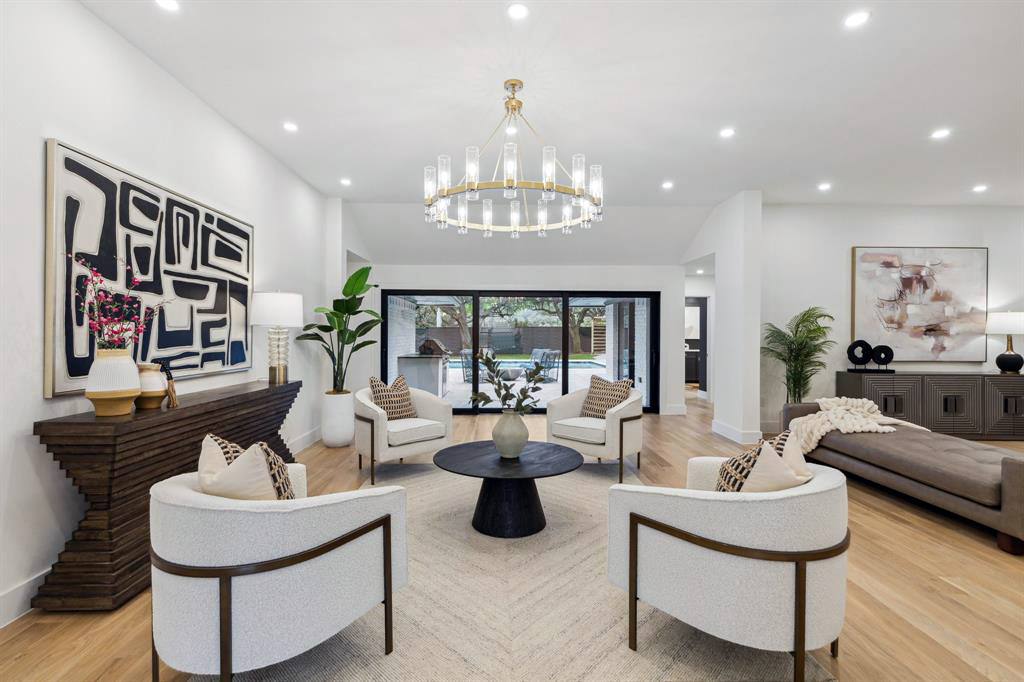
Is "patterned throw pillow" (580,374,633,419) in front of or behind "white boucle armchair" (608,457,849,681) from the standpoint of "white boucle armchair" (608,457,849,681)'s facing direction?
in front

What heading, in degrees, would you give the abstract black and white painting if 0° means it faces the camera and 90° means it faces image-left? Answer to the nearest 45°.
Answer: approximately 315°

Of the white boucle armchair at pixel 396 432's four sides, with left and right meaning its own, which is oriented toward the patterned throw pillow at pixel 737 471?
front

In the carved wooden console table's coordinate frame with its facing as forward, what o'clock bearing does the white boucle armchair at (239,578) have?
The white boucle armchair is roughly at 1 o'clock from the carved wooden console table.

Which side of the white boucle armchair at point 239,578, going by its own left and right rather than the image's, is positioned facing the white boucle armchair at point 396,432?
front

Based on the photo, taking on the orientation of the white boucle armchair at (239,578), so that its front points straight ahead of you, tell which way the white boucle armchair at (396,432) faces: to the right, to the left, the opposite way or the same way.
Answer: to the right

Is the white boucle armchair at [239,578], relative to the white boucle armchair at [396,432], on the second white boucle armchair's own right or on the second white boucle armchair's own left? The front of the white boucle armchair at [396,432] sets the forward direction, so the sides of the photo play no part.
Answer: on the second white boucle armchair's own right

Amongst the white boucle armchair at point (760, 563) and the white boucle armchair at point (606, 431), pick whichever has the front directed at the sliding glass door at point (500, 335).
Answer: the white boucle armchair at point (760, 563)

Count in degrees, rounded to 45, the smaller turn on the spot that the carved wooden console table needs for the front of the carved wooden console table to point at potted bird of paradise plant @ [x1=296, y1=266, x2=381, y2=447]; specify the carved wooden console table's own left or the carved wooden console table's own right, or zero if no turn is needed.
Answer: approximately 90° to the carved wooden console table's own left

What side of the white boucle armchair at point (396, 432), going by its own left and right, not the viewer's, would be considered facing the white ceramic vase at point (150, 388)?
right

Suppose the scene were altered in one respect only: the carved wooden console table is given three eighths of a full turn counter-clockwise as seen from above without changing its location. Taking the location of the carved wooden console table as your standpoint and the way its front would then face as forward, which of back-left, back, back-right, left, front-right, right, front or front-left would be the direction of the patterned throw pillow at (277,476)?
back-right

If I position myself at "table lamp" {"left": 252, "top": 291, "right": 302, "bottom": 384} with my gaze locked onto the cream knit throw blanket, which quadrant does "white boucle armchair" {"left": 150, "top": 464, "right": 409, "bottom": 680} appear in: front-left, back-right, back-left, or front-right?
front-right

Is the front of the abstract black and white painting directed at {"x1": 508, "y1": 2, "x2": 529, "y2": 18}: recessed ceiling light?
yes

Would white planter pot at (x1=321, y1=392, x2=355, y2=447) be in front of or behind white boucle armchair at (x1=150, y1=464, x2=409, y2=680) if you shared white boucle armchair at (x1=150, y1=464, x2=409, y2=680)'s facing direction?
in front

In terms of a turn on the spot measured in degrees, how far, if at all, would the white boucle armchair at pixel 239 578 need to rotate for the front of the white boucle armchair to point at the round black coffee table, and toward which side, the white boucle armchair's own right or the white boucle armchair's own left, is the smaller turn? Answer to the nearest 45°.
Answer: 0° — it already faces it

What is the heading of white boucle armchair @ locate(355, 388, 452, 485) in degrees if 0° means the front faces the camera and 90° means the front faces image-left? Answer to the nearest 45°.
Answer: approximately 315°

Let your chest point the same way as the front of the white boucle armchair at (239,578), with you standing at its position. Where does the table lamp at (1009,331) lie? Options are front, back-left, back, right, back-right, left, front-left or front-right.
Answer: front-right

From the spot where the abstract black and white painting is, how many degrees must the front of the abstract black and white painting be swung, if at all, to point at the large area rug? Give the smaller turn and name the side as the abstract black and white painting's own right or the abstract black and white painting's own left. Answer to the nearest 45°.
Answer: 0° — it already faces it

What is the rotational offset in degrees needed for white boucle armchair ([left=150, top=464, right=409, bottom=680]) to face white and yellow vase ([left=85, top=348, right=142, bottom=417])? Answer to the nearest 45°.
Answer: approximately 90° to its left

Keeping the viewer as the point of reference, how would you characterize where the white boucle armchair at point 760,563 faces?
facing away from the viewer and to the left of the viewer

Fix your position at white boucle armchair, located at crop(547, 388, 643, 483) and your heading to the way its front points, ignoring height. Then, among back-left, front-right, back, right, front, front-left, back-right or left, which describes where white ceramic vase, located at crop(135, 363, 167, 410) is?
front

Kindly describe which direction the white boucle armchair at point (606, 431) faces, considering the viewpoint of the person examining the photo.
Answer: facing the viewer and to the left of the viewer
